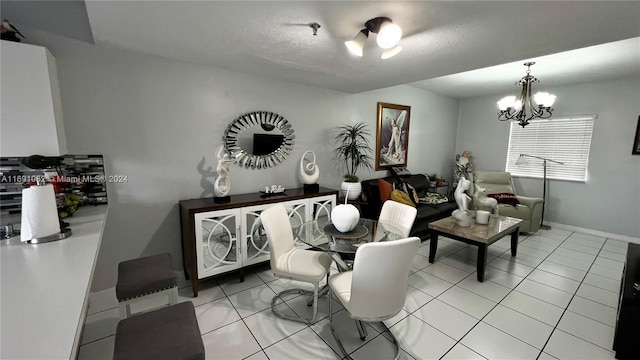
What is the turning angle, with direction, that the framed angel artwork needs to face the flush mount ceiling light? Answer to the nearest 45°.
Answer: approximately 45° to its right

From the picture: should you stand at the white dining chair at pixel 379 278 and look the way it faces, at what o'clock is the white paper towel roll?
The white paper towel roll is roughly at 10 o'clock from the white dining chair.

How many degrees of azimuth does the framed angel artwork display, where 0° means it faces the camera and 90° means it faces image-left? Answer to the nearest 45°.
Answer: approximately 315°

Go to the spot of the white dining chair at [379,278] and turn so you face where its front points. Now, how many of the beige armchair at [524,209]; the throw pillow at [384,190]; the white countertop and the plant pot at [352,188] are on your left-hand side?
1

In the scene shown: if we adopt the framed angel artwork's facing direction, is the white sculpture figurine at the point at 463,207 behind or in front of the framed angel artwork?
in front

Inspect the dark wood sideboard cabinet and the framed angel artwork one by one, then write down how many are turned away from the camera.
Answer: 0

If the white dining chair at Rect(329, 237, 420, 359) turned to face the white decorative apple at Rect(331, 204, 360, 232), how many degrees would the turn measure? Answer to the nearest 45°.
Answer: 0° — it already faces it

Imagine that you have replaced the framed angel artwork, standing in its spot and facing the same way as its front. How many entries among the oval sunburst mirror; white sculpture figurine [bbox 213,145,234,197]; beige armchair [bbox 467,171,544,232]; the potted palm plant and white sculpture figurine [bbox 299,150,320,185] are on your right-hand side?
4

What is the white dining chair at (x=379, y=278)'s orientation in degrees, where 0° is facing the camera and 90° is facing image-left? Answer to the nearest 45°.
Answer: approximately 135°

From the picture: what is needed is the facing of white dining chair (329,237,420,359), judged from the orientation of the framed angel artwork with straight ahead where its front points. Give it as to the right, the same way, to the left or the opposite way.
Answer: the opposite way

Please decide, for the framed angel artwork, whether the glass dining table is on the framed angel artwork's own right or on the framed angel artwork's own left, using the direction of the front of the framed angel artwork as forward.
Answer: on the framed angel artwork's own right

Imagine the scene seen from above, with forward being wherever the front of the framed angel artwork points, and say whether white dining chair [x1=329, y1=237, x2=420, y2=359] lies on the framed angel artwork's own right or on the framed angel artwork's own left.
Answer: on the framed angel artwork's own right

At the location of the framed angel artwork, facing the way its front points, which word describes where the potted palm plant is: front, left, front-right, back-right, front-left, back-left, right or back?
right

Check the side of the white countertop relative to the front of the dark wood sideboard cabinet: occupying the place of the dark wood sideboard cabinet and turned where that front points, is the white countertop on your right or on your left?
on your right
